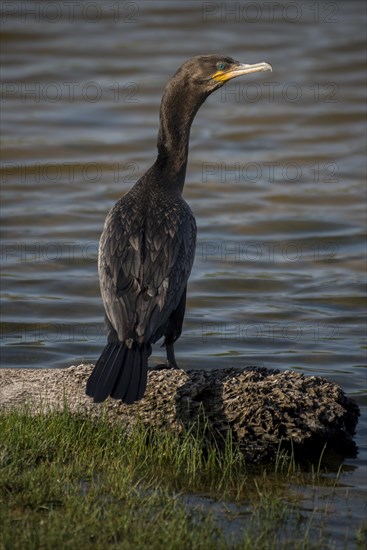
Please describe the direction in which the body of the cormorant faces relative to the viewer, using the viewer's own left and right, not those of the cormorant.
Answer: facing away from the viewer and to the right of the viewer
